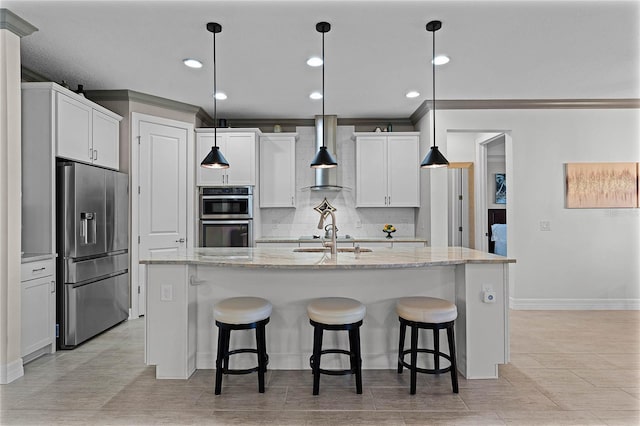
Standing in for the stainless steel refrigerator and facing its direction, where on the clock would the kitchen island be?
The kitchen island is roughly at 12 o'clock from the stainless steel refrigerator.

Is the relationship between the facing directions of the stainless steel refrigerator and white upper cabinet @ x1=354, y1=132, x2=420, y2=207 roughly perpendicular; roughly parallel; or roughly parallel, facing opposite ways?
roughly perpendicular

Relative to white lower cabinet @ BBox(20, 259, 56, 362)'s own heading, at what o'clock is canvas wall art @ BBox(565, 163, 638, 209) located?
The canvas wall art is roughly at 11 o'clock from the white lower cabinet.

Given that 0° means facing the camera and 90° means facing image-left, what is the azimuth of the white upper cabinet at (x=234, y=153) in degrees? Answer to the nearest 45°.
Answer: approximately 0°

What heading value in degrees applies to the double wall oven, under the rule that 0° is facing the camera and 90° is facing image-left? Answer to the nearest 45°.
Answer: approximately 0°

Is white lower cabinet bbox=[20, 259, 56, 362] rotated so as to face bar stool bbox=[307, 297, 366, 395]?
yes

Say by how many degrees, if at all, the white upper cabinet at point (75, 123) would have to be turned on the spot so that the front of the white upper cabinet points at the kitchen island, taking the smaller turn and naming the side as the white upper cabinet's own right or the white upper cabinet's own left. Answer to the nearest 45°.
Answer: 0° — it already faces it

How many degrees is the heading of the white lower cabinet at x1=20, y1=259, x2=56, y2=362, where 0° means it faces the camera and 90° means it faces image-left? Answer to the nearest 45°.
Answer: approximately 315°
